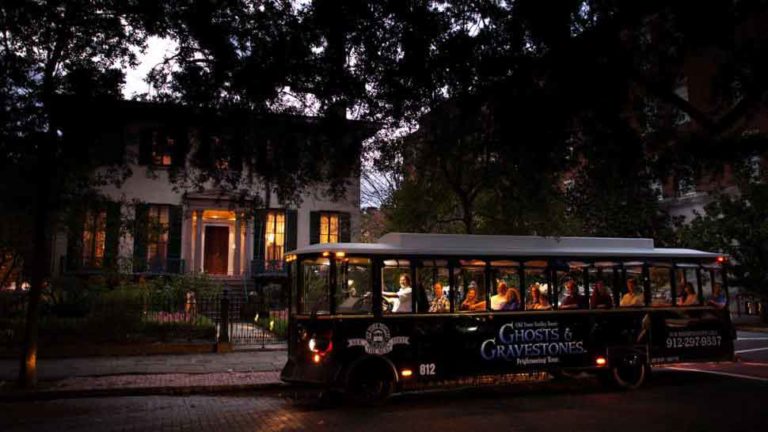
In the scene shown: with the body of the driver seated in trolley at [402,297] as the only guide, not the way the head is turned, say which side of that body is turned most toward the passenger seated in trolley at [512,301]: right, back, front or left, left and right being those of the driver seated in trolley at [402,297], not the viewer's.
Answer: back

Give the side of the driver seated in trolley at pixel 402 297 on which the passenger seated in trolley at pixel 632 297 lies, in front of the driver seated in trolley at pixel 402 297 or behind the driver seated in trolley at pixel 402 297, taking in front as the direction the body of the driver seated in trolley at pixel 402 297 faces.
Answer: behind

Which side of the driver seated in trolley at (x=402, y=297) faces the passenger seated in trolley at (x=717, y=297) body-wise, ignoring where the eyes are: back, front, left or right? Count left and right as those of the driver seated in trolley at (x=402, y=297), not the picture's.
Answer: back

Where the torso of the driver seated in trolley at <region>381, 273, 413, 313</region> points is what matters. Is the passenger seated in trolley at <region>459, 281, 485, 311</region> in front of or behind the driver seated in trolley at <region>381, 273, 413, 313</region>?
behind

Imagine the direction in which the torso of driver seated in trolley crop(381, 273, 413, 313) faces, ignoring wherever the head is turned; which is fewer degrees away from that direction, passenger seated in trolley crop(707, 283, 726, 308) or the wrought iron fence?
the wrought iron fence

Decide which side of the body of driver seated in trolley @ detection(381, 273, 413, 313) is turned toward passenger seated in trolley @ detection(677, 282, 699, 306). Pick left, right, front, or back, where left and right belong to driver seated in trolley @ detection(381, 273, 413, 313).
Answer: back

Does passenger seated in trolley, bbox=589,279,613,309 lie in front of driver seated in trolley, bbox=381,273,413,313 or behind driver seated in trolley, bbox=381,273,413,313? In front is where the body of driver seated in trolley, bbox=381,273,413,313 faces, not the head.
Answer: behind

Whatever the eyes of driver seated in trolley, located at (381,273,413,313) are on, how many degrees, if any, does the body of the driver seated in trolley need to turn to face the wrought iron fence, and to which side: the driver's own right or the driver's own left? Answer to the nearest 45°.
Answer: approximately 45° to the driver's own right

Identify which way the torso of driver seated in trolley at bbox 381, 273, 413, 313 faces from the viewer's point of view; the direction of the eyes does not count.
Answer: to the viewer's left

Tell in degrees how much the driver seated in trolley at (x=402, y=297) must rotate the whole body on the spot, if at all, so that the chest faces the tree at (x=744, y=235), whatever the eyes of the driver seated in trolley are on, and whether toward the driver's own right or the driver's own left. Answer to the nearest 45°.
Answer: approximately 135° to the driver's own right
